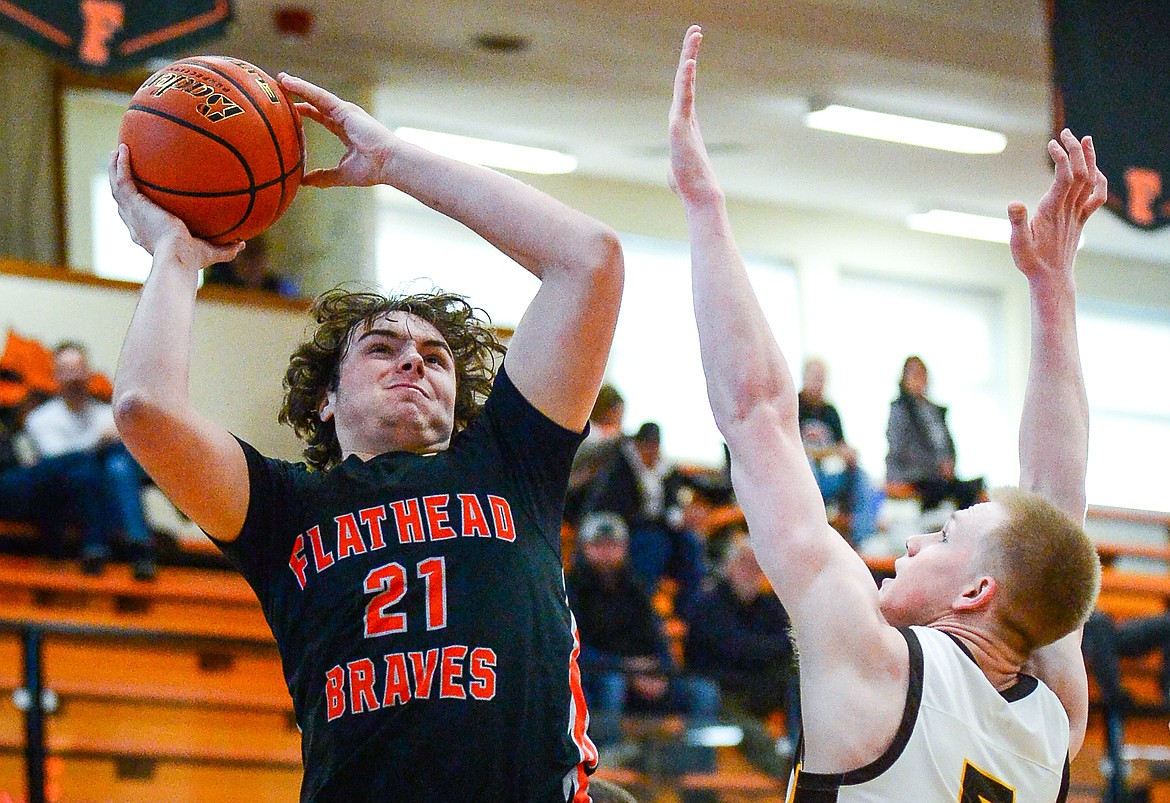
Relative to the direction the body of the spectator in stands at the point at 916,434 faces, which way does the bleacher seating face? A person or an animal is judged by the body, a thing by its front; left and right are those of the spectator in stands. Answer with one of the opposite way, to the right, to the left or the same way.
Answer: the same way

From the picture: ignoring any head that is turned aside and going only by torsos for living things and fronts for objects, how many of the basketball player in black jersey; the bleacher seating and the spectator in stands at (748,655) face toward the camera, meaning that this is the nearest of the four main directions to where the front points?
3

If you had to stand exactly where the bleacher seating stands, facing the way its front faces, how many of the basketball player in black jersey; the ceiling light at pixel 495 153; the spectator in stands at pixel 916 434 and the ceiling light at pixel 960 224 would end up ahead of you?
1

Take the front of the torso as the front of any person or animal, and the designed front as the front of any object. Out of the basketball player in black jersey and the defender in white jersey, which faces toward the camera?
the basketball player in black jersey

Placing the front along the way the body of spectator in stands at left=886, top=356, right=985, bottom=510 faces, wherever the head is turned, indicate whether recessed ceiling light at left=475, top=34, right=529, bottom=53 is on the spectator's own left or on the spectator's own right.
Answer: on the spectator's own right

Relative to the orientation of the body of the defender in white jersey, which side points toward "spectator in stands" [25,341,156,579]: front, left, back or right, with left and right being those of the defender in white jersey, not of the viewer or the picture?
front

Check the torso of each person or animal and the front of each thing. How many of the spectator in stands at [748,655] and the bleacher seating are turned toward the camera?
2

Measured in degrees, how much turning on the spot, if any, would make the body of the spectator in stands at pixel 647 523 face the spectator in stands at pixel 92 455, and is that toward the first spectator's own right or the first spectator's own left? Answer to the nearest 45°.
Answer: approximately 135° to the first spectator's own right

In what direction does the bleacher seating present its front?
toward the camera

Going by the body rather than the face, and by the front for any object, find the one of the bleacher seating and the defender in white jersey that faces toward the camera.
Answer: the bleacher seating

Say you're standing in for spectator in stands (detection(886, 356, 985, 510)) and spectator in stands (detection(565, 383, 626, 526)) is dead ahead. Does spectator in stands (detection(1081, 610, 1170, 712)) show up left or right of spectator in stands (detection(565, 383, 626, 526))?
left

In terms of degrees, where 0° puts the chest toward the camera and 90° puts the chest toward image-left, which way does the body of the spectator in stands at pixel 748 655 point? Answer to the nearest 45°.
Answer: approximately 0°

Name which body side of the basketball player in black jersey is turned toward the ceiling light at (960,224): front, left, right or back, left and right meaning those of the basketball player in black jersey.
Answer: back

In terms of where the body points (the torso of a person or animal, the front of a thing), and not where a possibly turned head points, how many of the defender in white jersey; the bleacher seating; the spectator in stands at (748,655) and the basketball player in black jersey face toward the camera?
3

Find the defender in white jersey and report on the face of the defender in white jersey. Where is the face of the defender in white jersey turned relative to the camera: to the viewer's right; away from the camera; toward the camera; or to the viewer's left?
to the viewer's left

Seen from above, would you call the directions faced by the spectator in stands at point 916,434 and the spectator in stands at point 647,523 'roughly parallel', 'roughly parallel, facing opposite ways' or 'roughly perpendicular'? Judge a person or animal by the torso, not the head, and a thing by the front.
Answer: roughly parallel

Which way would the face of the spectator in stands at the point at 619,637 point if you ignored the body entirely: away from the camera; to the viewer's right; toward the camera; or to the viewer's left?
toward the camera
